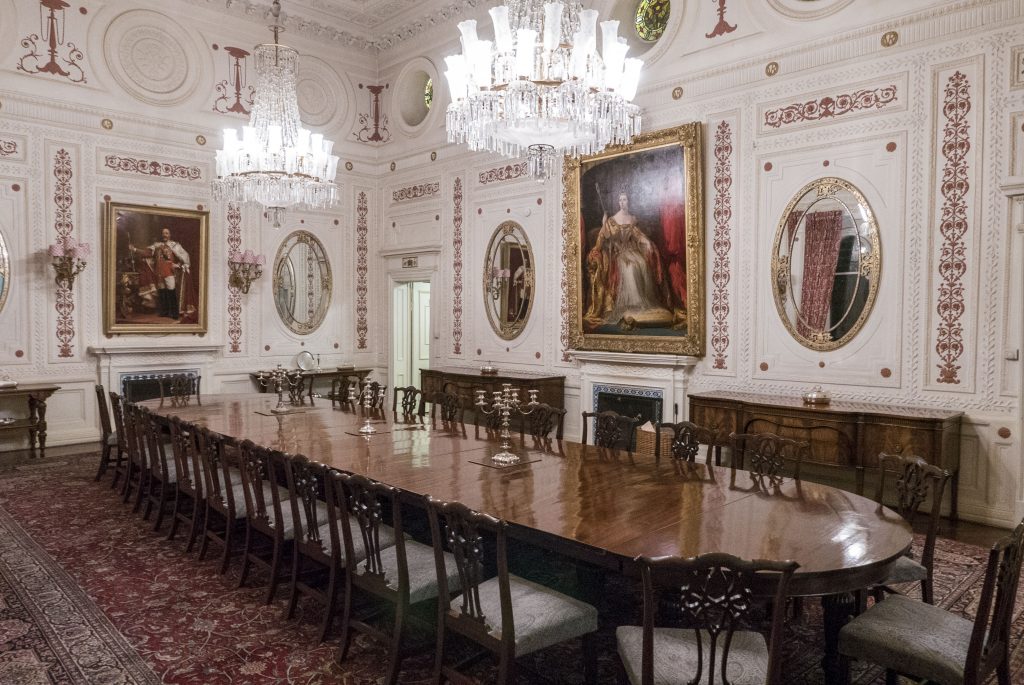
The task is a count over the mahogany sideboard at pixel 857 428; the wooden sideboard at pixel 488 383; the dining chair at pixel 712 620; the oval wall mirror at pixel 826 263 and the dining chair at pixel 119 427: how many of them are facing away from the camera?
1

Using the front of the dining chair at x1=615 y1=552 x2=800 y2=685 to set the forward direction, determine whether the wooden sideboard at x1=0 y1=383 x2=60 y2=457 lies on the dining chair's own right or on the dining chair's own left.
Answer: on the dining chair's own left

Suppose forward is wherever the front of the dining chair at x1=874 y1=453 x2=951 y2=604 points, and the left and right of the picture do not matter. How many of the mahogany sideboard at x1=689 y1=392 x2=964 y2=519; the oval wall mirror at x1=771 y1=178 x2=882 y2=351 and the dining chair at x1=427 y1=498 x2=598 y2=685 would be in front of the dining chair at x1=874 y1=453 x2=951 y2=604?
1

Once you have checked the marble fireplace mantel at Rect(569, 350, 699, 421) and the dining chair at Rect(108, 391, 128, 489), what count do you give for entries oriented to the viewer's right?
1

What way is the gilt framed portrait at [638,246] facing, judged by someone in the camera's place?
facing the viewer and to the left of the viewer

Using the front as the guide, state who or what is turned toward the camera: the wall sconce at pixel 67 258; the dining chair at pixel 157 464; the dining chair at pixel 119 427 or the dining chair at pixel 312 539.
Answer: the wall sconce

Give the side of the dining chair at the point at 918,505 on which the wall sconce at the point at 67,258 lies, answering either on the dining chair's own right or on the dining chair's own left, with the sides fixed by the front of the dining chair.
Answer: on the dining chair's own right

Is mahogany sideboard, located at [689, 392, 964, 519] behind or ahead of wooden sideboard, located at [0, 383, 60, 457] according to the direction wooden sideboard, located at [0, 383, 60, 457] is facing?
ahead

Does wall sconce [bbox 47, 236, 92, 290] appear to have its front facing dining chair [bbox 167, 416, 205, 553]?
yes

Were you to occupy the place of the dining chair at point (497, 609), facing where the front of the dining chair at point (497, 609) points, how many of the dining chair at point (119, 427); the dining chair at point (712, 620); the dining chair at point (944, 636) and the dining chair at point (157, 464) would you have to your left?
2

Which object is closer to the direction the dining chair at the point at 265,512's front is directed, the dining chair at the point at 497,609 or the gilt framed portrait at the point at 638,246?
the gilt framed portrait

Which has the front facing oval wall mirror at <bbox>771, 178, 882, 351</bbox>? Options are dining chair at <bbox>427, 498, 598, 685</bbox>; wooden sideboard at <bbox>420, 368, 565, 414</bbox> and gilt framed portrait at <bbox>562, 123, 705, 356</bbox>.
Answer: the dining chair

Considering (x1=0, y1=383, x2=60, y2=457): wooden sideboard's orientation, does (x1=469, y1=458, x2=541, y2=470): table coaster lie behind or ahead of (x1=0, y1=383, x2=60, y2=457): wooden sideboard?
ahead

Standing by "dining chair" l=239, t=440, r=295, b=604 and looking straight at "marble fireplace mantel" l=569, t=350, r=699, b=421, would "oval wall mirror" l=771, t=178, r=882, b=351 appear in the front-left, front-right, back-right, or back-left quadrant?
front-right

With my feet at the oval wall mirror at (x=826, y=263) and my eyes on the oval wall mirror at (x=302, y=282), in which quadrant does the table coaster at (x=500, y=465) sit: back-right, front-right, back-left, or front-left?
front-left

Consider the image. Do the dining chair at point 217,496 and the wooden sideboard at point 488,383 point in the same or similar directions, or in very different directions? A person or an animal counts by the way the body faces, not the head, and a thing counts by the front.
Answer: very different directions

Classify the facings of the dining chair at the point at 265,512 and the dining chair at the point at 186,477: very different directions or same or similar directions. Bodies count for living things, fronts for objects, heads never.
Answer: same or similar directions

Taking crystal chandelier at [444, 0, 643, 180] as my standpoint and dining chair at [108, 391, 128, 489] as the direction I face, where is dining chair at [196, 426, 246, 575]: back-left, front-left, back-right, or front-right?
front-left

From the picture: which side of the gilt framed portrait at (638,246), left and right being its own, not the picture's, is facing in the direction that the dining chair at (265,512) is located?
front
